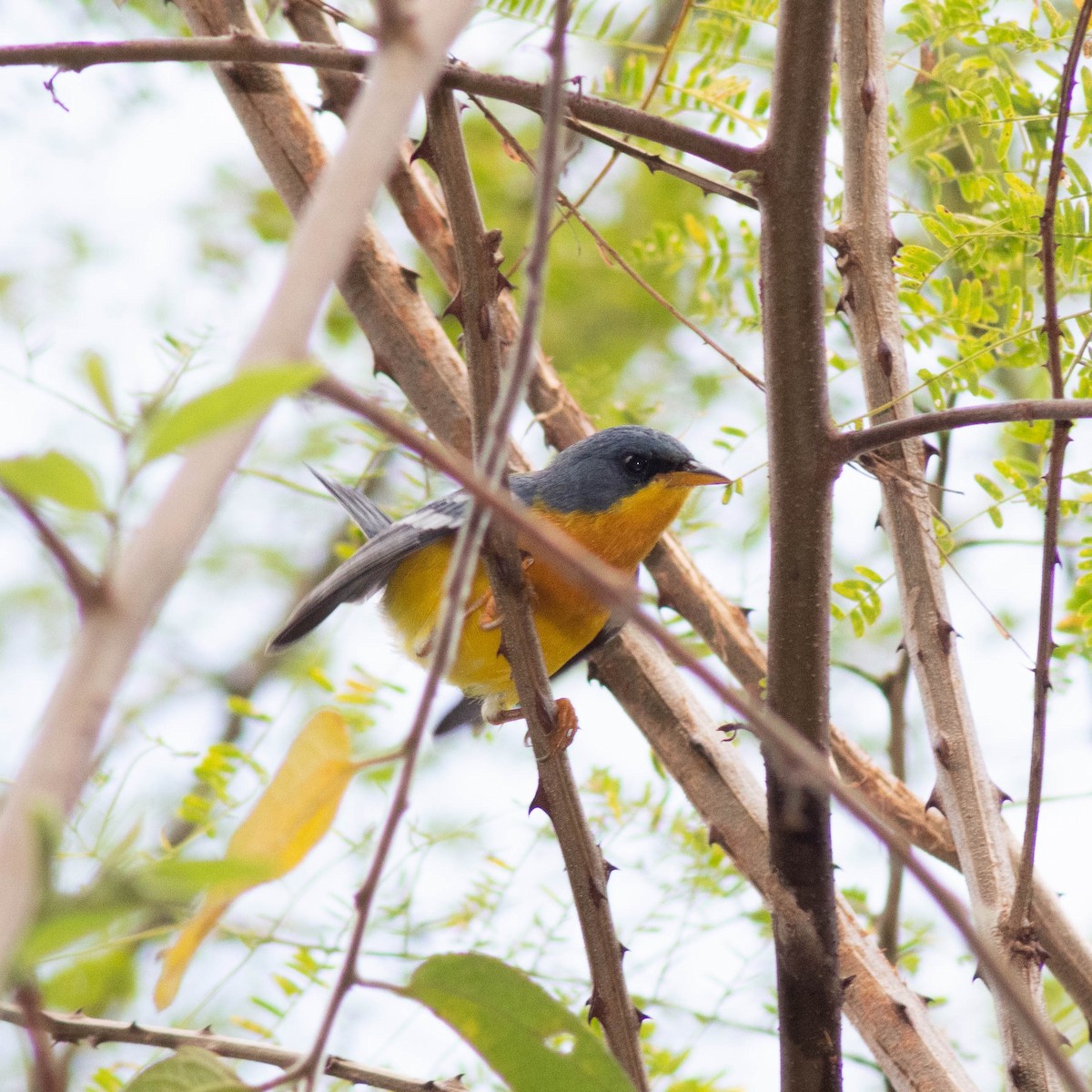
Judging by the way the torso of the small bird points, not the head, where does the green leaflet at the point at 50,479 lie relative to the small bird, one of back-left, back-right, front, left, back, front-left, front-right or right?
right

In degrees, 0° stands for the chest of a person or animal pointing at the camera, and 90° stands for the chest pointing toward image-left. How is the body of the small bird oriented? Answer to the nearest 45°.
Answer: approximately 270°

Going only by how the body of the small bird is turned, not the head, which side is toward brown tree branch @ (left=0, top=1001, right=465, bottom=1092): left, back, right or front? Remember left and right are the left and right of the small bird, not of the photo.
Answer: right

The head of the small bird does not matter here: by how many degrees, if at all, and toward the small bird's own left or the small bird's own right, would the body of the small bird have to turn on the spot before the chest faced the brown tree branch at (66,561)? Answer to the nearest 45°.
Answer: approximately 90° to the small bird's own right

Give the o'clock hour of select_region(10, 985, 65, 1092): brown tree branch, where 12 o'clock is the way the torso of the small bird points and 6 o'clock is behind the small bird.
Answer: The brown tree branch is roughly at 3 o'clock from the small bird.

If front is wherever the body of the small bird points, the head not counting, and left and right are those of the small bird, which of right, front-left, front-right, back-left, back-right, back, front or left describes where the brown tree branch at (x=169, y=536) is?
right
